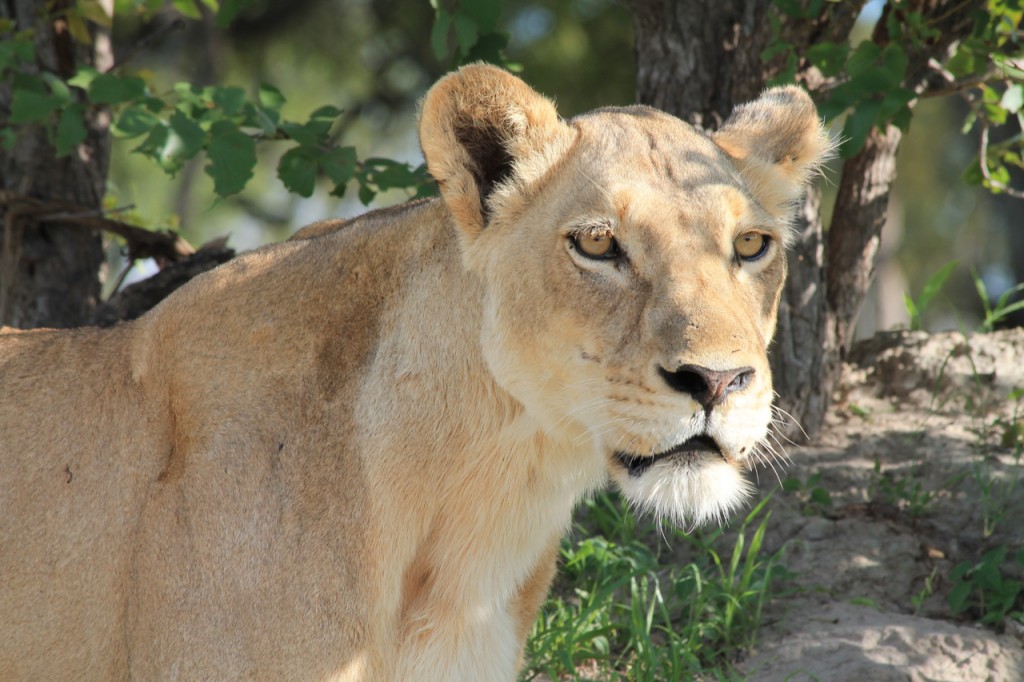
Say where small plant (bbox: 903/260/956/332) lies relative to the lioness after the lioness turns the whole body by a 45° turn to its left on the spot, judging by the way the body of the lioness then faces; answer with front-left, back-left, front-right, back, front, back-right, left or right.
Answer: front-left

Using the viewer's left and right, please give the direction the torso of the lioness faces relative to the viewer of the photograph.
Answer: facing the viewer and to the right of the viewer

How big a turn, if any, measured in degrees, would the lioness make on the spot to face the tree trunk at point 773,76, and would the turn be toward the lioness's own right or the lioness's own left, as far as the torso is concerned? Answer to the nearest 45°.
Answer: approximately 90° to the lioness's own left

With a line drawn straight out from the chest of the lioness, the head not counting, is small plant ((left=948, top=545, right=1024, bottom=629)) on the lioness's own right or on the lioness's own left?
on the lioness's own left

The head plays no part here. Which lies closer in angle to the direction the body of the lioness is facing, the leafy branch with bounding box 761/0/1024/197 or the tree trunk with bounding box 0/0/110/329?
the leafy branch

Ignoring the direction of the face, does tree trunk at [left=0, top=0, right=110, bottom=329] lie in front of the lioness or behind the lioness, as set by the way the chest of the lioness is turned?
behind

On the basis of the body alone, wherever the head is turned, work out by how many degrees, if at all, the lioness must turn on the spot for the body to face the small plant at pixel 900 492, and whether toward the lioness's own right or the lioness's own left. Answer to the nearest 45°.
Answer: approximately 90° to the lioness's own left

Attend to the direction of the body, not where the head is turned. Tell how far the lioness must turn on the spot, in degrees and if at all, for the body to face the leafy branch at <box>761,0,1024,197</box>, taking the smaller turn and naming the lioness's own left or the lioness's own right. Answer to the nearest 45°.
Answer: approximately 90° to the lioness's own left

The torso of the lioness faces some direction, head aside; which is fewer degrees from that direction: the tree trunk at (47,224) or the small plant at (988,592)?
the small plant
